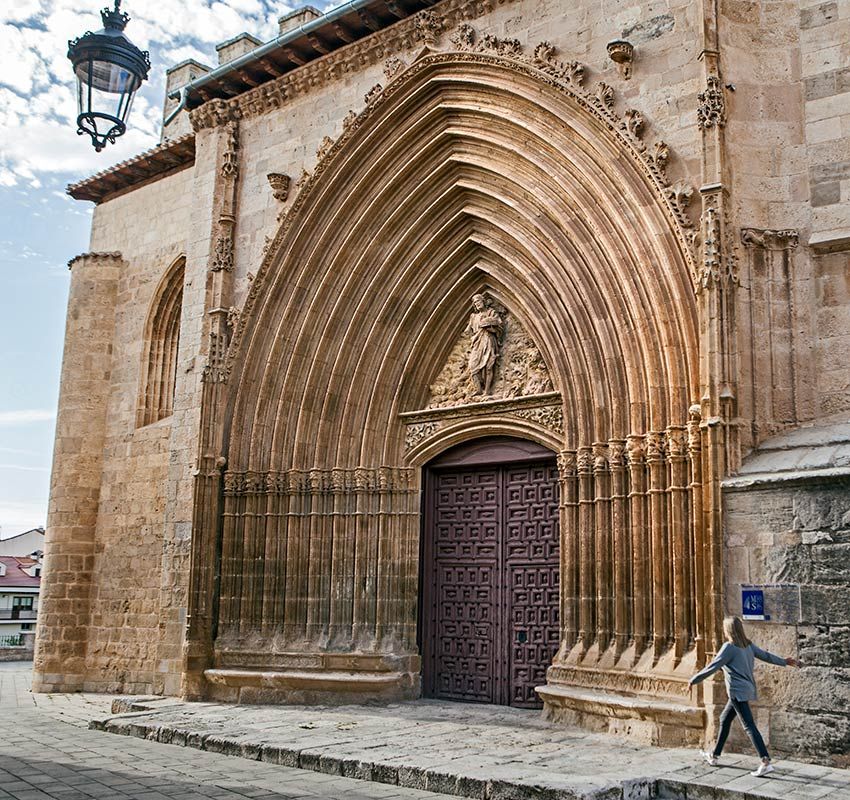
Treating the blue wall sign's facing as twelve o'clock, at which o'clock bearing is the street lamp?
The street lamp is roughly at 2 o'clock from the blue wall sign.

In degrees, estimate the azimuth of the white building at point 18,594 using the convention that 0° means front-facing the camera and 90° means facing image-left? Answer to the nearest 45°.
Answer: approximately 0°

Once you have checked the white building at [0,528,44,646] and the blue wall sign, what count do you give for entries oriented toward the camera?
2

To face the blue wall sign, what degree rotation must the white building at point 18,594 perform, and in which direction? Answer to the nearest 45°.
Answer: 0° — it already faces it

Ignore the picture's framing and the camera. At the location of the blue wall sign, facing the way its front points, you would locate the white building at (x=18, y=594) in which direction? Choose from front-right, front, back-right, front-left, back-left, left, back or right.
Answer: back-right

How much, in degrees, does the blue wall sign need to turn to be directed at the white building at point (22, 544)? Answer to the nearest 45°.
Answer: approximately 135° to its right

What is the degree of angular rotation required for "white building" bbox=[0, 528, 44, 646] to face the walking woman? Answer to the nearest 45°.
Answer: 0° — it already faces them
